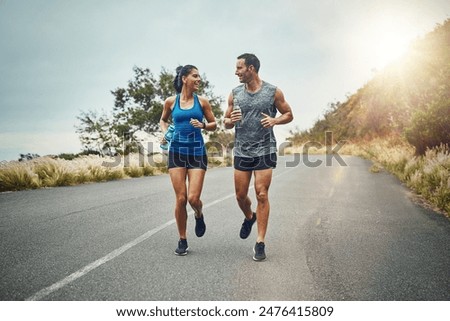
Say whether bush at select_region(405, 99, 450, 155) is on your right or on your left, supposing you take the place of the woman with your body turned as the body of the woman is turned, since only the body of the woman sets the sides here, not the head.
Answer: on your left

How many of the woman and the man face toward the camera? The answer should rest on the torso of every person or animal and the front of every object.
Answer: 2

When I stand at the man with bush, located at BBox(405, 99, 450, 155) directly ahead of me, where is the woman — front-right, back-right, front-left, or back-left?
back-left

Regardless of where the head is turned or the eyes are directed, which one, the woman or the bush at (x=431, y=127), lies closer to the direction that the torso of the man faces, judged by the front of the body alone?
the woman

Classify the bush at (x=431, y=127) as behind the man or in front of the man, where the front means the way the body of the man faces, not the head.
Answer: behind

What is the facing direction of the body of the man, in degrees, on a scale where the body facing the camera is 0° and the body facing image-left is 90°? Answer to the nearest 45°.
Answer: approximately 0°

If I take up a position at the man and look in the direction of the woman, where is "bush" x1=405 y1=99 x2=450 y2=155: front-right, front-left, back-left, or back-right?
back-right

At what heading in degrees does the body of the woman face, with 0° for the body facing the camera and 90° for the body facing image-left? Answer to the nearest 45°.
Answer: approximately 0°

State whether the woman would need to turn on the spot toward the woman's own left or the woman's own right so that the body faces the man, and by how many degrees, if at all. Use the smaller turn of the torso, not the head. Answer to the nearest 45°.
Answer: approximately 90° to the woman's own left
